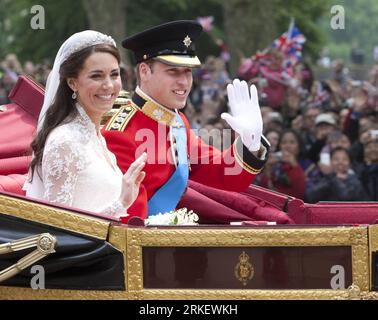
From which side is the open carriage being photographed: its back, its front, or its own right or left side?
right

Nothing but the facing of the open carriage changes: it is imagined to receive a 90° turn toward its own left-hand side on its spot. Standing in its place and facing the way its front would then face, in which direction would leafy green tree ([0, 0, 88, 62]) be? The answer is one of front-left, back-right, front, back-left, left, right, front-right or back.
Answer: front

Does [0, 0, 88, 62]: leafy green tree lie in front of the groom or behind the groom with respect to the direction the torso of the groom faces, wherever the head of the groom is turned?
behind

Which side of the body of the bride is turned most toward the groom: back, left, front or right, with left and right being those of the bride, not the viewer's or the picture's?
left

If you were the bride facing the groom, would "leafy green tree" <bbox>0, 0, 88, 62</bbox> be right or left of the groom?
left

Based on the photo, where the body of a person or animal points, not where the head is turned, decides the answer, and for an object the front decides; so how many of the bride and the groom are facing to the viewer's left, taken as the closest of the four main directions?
0

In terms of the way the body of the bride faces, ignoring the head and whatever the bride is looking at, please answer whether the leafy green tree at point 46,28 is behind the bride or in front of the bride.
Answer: behind

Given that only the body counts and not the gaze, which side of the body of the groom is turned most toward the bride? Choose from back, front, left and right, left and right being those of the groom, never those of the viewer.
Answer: right

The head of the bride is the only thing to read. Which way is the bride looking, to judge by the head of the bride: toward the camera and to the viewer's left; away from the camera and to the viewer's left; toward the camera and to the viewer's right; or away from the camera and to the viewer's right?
toward the camera and to the viewer's right

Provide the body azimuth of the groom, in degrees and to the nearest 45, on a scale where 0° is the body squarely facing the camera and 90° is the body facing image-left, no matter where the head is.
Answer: approximately 315°
